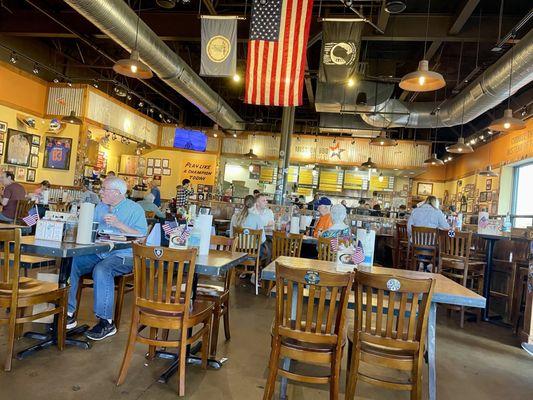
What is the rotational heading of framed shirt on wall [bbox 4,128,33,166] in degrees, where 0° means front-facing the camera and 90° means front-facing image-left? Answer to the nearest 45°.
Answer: approximately 315°

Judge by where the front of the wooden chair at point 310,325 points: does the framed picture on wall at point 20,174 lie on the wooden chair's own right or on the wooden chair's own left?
on the wooden chair's own left

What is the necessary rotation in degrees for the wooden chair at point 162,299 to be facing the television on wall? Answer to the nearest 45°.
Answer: approximately 45° to its left

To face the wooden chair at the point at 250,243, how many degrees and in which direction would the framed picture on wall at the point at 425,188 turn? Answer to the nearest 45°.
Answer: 0° — it already faces it

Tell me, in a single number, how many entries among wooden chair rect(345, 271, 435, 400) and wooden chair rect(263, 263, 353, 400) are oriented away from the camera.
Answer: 2

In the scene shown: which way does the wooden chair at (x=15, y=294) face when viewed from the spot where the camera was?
facing away from the viewer and to the right of the viewer

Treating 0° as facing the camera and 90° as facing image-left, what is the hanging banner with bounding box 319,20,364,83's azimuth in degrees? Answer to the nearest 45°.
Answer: approximately 0°

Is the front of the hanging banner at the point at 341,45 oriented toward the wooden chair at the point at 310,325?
yes

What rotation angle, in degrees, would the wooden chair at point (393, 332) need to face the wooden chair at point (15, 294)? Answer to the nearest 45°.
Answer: approximately 90° to its left
